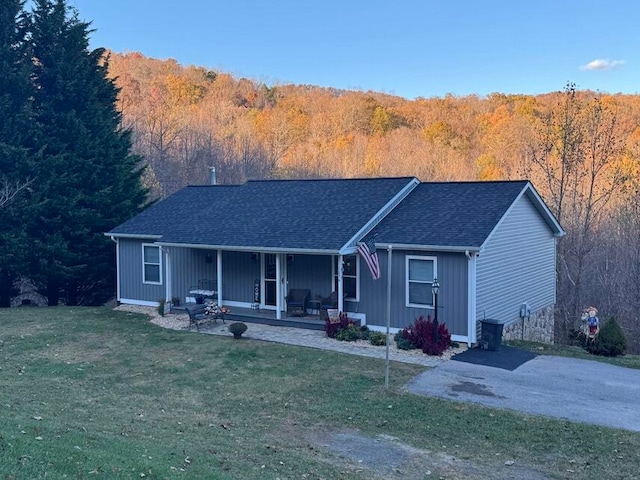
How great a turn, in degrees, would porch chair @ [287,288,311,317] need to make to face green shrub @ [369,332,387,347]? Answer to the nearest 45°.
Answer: approximately 90° to its left

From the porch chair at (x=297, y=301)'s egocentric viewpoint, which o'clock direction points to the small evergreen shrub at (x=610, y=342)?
The small evergreen shrub is roughly at 8 o'clock from the porch chair.

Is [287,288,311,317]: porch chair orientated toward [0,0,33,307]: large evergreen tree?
no

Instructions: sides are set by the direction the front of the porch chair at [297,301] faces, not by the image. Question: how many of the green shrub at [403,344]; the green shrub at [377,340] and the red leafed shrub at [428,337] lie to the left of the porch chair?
3

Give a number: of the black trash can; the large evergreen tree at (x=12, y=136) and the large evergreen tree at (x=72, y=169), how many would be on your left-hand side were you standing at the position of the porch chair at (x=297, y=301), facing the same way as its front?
1

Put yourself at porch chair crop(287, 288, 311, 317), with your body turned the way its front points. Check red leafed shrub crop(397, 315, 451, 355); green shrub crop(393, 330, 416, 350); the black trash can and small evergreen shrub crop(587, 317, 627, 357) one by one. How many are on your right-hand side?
0

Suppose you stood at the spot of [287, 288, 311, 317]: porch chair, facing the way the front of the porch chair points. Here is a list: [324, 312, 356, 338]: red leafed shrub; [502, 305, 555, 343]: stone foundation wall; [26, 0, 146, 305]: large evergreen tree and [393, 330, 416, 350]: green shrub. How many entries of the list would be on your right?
1

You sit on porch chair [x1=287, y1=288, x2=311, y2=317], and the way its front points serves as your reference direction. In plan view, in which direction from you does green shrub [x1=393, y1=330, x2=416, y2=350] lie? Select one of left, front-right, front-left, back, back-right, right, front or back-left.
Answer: left

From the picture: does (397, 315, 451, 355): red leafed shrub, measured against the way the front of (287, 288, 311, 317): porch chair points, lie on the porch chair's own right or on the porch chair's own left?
on the porch chair's own left

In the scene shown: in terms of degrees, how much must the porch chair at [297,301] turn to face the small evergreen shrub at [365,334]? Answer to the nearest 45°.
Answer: approximately 90° to its left

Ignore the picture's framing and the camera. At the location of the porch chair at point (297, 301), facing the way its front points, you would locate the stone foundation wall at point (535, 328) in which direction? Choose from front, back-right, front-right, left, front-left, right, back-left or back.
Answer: back-left

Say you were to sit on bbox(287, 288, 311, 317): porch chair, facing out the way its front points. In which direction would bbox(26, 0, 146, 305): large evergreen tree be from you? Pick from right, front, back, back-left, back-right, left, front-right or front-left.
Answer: right

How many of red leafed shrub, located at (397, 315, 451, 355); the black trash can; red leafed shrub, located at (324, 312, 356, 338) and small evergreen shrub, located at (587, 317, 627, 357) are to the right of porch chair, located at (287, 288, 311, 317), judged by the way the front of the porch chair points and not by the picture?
0

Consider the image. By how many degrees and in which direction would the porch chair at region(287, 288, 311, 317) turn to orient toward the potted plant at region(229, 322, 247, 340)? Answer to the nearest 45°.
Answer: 0° — it already faces it

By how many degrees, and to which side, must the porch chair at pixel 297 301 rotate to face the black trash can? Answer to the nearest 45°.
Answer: approximately 90° to its left

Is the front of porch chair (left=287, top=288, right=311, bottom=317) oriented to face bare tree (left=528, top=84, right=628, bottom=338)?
no

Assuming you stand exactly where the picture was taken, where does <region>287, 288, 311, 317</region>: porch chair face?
facing the viewer and to the left of the viewer

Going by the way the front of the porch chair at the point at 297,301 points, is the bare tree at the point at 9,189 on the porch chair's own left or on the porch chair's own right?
on the porch chair's own right
